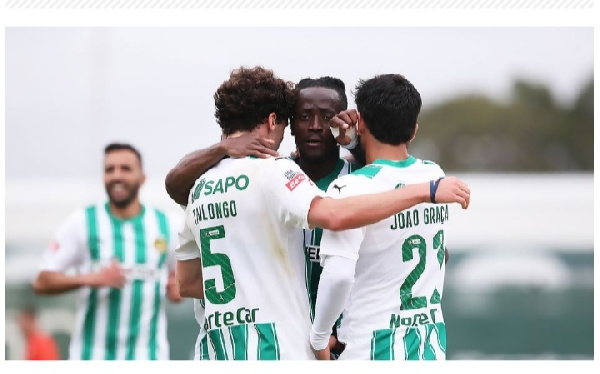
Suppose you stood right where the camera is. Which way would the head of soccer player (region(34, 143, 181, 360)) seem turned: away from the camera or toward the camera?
toward the camera

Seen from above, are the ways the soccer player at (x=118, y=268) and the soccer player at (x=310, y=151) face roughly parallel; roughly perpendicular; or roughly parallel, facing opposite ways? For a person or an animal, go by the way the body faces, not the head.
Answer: roughly parallel

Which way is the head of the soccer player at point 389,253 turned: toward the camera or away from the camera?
away from the camera

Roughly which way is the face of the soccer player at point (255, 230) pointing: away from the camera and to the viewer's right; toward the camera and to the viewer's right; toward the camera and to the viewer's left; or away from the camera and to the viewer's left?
away from the camera and to the viewer's right

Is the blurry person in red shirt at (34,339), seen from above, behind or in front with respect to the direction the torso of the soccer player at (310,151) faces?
behind

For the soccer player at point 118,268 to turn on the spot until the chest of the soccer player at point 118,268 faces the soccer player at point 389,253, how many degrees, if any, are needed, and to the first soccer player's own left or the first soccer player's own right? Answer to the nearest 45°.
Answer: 0° — they already face them

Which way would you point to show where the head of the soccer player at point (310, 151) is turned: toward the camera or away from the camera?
toward the camera

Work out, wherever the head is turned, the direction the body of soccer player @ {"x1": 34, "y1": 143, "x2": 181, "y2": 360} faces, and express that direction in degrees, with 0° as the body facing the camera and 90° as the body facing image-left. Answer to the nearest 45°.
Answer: approximately 0°

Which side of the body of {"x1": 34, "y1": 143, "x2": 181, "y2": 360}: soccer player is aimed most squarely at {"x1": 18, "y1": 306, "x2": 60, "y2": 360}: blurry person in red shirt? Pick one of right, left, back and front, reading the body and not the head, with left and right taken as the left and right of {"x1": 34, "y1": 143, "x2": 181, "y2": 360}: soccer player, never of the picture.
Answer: back
